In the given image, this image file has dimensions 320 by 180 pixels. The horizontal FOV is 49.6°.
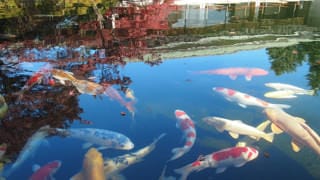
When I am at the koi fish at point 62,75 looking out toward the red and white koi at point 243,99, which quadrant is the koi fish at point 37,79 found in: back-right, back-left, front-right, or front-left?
back-right

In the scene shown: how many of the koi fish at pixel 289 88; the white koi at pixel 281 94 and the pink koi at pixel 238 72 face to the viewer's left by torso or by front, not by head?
2

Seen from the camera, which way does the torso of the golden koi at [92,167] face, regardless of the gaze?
away from the camera

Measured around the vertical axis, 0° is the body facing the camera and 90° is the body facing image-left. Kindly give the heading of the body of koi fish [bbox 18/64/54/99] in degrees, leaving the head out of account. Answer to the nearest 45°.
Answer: approximately 225°

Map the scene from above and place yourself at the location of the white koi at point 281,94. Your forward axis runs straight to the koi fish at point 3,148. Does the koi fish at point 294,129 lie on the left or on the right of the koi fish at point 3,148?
left

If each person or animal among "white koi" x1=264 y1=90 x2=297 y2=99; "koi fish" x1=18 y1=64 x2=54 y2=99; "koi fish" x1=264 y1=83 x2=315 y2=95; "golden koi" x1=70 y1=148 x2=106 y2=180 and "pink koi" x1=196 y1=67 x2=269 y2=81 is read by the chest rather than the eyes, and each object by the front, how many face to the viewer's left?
2

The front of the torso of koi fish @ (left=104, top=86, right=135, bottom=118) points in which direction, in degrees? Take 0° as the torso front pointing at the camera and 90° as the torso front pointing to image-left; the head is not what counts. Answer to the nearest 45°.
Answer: approximately 135°

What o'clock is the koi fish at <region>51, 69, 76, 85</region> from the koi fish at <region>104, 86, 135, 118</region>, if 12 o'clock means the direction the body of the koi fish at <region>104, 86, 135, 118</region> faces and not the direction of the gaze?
the koi fish at <region>51, 69, 76, 85</region> is roughly at 12 o'clock from the koi fish at <region>104, 86, 135, 118</region>.
